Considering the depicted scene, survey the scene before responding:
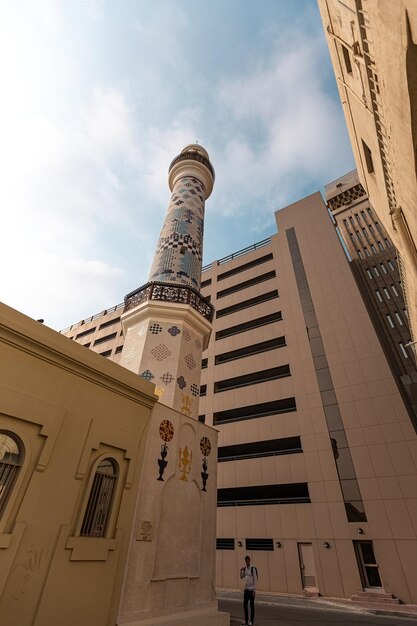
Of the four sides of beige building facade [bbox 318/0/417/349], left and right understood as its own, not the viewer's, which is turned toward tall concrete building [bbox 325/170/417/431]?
right

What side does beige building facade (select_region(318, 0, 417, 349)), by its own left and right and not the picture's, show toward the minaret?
front

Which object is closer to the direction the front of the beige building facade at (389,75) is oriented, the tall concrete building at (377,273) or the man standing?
the man standing

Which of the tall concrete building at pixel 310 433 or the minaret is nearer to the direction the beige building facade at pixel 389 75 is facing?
the minaret

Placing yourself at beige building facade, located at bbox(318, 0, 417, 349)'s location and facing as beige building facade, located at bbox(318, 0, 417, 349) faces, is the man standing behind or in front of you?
in front

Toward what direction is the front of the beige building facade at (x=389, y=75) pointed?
to the viewer's left
